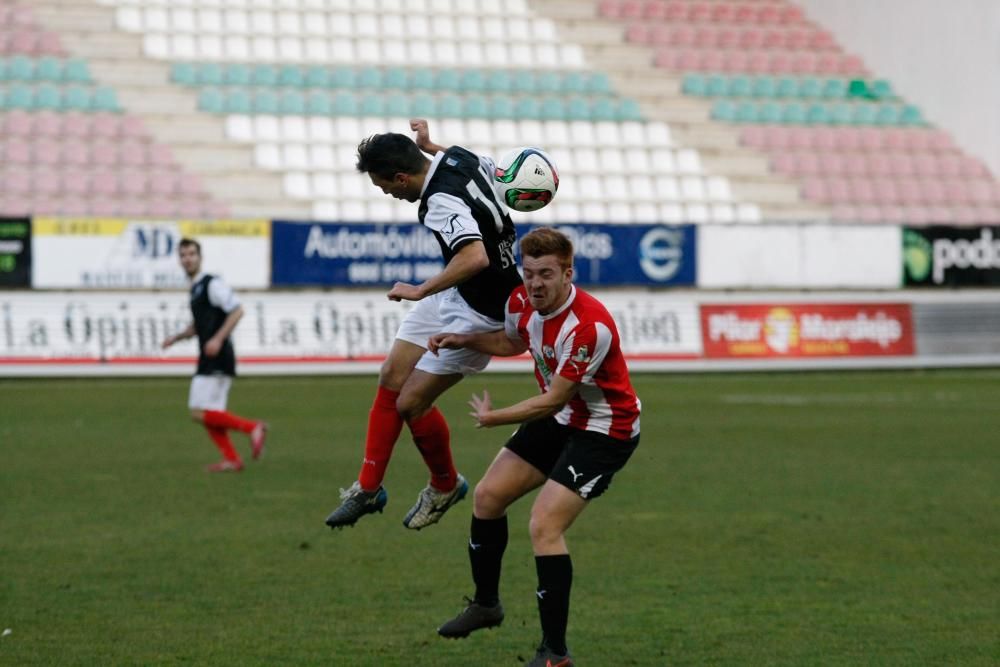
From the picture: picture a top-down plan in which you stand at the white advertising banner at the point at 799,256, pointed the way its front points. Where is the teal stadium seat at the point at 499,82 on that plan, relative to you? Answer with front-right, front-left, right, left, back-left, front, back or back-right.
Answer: back-right

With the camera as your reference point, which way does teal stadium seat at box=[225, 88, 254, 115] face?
facing the viewer

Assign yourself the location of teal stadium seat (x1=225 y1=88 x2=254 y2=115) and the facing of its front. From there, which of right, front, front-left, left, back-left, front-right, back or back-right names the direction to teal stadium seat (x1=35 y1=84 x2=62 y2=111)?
right

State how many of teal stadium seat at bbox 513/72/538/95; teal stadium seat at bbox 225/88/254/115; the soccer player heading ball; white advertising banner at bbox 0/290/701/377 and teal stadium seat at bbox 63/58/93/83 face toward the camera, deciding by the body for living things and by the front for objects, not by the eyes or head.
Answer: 4

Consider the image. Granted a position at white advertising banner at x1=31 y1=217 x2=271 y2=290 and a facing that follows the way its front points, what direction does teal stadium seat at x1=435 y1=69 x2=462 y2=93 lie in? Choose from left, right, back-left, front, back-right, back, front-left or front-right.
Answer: back-left

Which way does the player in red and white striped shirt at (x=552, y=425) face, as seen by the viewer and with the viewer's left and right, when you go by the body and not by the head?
facing the viewer and to the left of the viewer

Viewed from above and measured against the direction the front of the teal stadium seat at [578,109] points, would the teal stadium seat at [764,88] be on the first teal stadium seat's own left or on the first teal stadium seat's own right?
on the first teal stadium seat's own left

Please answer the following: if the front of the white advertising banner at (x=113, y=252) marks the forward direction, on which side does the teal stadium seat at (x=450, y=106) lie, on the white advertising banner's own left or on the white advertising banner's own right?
on the white advertising banner's own left

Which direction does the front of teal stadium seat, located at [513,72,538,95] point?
toward the camera

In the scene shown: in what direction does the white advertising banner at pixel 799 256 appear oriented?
toward the camera

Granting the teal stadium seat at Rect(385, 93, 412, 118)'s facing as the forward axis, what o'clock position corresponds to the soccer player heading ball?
The soccer player heading ball is roughly at 12 o'clock from the teal stadium seat.

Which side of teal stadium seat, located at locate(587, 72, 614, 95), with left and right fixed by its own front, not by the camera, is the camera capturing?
front

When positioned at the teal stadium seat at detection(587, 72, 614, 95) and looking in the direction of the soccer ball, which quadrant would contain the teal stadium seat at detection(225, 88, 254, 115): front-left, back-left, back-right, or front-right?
front-right

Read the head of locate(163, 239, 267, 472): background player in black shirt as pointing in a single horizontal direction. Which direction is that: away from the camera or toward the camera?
toward the camera

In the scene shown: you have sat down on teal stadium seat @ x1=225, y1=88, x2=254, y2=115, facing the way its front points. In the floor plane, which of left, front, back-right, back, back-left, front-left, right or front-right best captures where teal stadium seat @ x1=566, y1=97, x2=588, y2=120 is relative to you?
left
